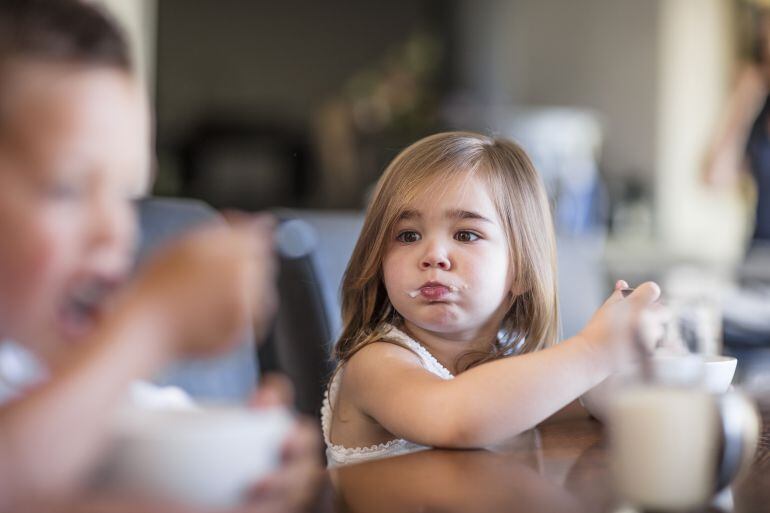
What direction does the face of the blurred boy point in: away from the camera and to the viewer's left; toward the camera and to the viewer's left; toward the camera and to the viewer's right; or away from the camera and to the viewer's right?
toward the camera and to the viewer's right

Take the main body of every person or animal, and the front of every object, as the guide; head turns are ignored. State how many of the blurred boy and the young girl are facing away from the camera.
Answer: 0

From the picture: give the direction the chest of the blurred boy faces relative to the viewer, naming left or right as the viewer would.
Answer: facing the viewer and to the right of the viewer

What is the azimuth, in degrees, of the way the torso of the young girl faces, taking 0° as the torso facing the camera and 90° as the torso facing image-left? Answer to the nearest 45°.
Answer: approximately 315°

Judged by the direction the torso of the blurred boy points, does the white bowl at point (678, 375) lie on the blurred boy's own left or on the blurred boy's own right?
on the blurred boy's own left

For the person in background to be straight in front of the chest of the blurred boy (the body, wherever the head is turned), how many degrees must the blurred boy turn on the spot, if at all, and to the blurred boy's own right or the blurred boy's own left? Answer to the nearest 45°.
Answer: approximately 90° to the blurred boy's own left

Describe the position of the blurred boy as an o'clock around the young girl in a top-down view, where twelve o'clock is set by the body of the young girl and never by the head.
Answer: The blurred boy is roughly at 2 o'clock from the young girl.

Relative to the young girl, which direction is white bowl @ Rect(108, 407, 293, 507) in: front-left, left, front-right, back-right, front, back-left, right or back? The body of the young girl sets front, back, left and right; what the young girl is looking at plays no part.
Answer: front-right

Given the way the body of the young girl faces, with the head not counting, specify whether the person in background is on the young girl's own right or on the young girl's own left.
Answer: on the young girl's own left
